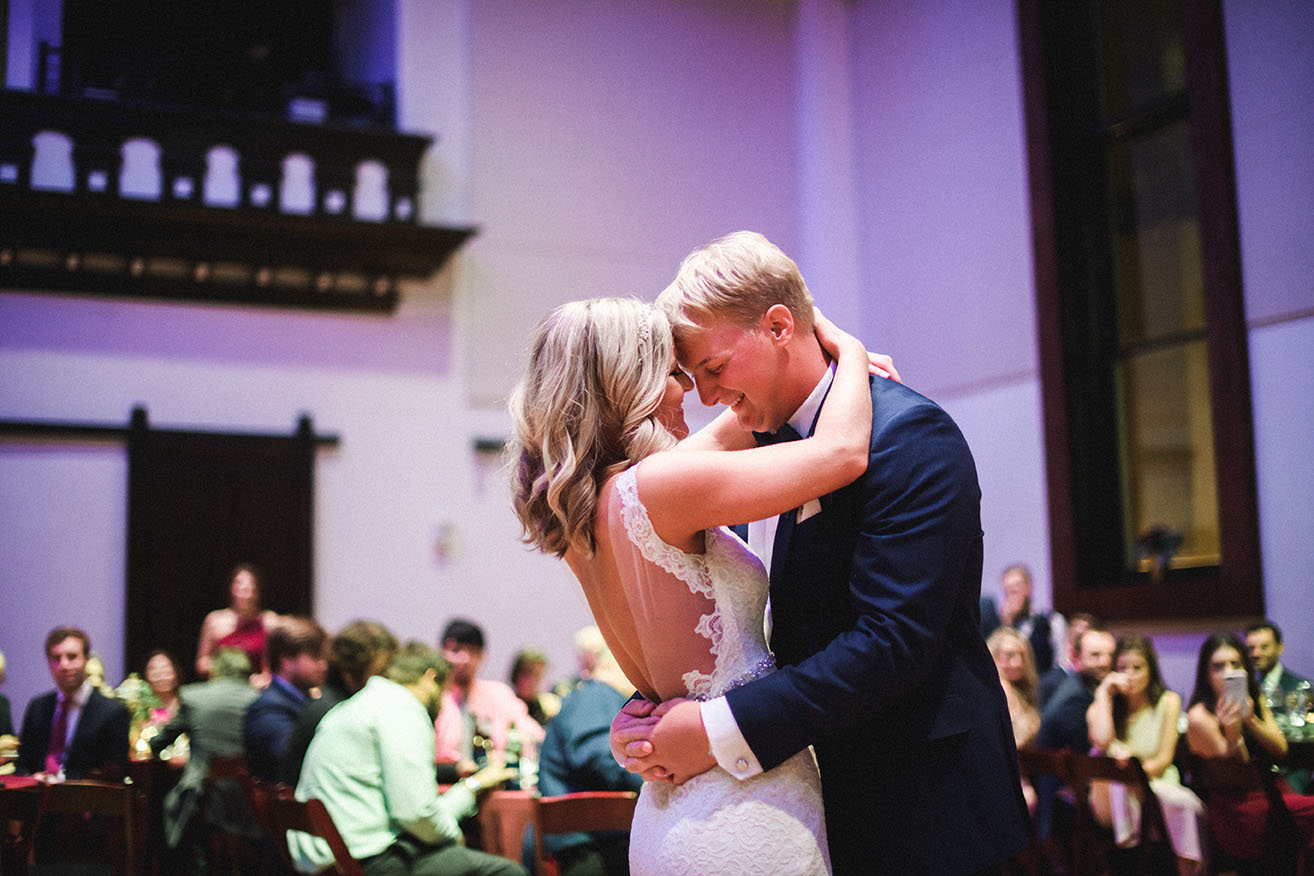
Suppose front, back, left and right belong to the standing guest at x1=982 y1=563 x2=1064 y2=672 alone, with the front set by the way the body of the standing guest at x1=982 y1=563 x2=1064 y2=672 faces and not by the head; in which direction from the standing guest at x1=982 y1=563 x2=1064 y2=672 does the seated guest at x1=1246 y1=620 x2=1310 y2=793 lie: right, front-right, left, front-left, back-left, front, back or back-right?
left

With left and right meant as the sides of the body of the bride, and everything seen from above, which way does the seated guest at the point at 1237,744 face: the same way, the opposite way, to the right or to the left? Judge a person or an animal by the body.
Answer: the opposite way

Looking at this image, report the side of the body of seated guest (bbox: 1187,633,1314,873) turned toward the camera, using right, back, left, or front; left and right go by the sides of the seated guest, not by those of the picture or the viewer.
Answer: front

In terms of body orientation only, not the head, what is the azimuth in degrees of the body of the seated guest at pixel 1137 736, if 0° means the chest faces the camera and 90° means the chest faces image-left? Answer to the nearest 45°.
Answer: approximately 0°

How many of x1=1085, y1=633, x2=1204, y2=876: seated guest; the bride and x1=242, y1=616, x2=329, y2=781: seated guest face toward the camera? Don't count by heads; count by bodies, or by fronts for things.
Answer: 1

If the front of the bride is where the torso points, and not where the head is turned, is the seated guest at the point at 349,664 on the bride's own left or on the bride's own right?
on the bride's own left

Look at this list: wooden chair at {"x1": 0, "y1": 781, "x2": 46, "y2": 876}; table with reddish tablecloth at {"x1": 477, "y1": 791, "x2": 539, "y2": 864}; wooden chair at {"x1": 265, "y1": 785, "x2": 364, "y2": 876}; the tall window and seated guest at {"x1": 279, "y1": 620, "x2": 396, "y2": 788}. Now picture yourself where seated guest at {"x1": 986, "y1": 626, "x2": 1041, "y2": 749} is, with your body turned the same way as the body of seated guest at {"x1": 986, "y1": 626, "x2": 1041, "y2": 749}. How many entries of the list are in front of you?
4

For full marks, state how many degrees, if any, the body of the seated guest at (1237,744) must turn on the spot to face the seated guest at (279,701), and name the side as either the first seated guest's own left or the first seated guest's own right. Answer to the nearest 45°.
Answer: approximately 90° to the first seated guest's own right

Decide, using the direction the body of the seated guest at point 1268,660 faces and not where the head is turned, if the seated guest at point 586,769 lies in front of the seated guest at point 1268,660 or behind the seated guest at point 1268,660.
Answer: in front

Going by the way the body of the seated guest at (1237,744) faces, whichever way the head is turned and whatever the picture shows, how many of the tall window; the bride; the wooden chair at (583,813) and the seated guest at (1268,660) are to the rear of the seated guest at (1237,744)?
2

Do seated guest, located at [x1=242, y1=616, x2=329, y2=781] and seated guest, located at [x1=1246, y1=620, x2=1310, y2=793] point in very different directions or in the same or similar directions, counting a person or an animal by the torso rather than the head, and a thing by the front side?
very different directions

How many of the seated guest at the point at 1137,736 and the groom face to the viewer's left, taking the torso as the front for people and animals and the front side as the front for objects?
1

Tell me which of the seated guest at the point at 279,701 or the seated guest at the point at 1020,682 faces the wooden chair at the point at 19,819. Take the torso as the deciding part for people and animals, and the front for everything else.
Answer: the seated guest at the point at 1020,682

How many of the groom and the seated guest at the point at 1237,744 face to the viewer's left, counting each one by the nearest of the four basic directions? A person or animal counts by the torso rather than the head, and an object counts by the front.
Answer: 1

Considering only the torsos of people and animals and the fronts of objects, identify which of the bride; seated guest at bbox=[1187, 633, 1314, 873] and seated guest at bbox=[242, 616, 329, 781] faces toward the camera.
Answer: seated guest at bbox=[1187, 633, 1314, 873]
